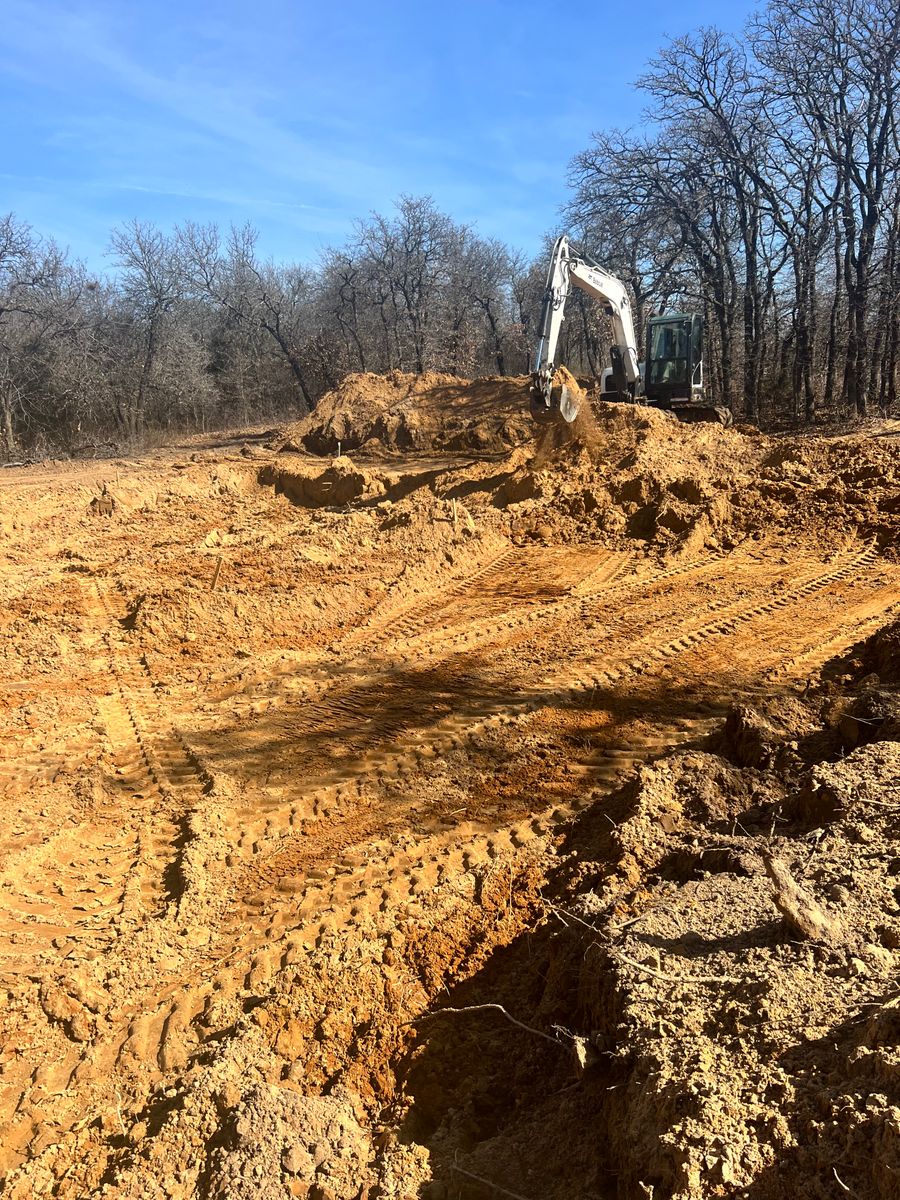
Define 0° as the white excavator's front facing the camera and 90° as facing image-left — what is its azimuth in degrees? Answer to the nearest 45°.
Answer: approximately 45°

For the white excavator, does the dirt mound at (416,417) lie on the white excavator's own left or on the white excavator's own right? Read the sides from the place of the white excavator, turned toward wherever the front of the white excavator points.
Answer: on the white excavator's own right

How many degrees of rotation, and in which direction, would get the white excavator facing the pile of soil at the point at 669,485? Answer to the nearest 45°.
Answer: approximately 45° to its left

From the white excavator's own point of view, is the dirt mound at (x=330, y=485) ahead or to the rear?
ahead
